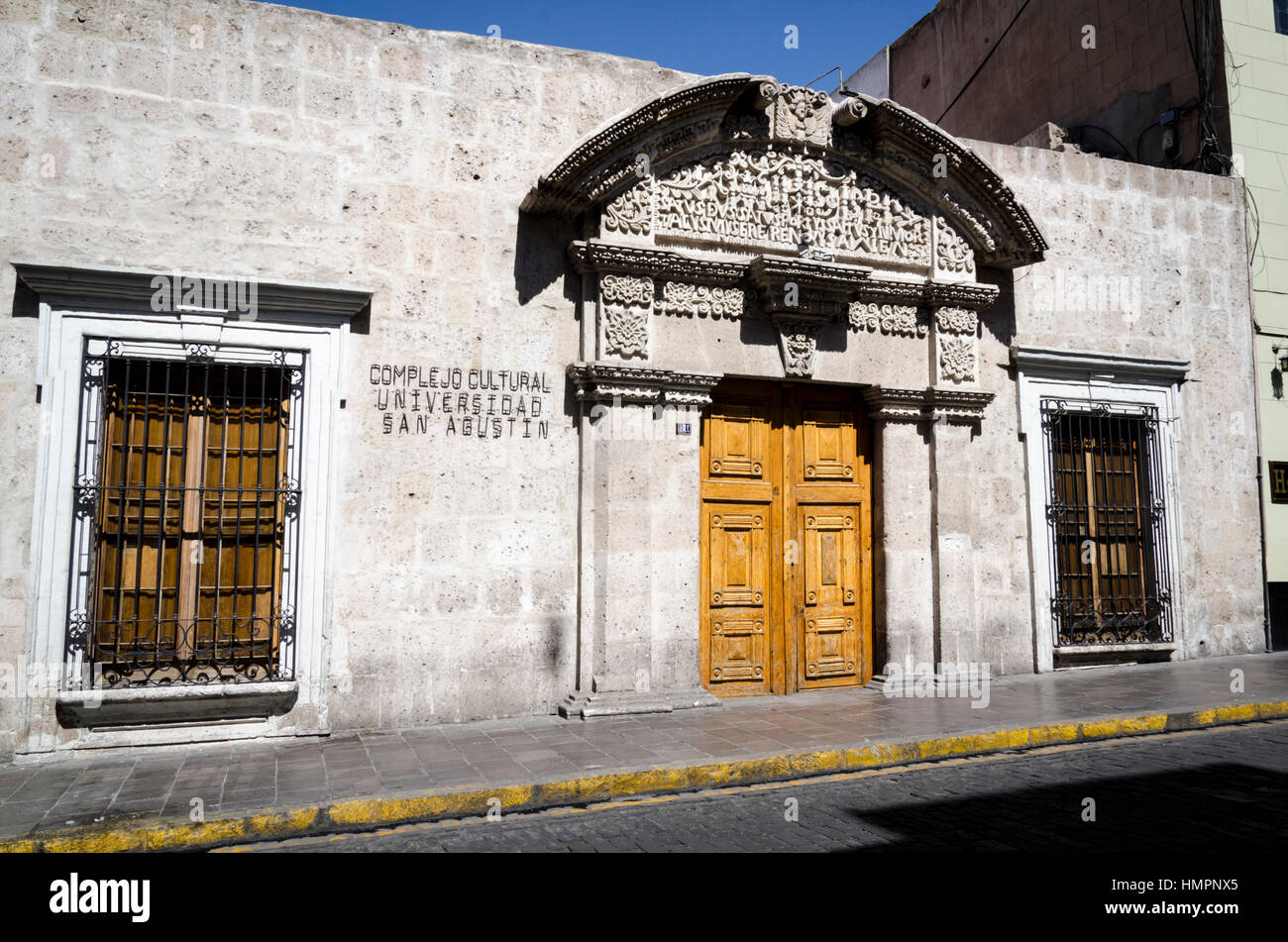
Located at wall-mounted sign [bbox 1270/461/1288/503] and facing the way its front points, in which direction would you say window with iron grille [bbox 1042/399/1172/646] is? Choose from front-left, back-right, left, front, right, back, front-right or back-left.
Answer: front-right

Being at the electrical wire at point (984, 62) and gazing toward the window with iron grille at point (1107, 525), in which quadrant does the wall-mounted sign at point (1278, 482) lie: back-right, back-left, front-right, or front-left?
front-left

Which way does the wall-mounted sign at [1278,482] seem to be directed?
toward the camera
